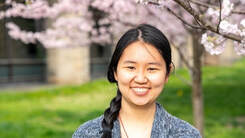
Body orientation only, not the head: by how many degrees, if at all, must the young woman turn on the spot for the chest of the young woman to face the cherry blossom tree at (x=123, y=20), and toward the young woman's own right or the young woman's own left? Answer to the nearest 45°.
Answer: approximately 180°

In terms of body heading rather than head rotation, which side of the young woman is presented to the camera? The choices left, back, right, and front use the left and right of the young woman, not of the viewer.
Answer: front
